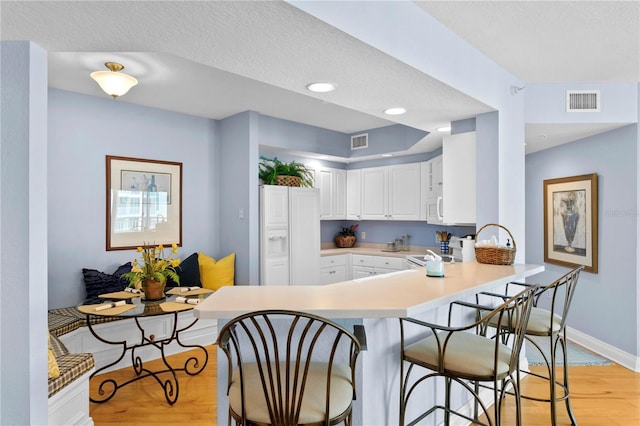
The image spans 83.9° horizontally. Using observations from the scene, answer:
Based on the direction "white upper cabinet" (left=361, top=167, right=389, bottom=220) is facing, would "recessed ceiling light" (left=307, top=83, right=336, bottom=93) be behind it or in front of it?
in front

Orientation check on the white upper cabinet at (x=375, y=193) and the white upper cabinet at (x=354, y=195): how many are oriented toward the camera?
2

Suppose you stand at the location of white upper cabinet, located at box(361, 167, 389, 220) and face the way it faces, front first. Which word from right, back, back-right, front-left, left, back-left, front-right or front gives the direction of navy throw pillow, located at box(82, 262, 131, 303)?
front-right

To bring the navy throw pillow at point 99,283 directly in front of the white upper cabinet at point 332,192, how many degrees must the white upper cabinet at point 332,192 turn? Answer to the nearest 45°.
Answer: approximately 45° to its right

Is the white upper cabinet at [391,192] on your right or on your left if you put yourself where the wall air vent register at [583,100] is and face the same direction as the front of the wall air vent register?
on your right

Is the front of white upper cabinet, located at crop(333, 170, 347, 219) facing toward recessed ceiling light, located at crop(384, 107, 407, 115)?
yes

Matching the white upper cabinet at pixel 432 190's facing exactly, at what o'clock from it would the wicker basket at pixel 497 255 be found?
The wicker basket is roughly at 10 o'clock from the white upper cabinet.

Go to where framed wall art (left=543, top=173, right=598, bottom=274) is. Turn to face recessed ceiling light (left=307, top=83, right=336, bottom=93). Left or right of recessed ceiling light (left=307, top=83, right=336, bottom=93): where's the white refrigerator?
right
